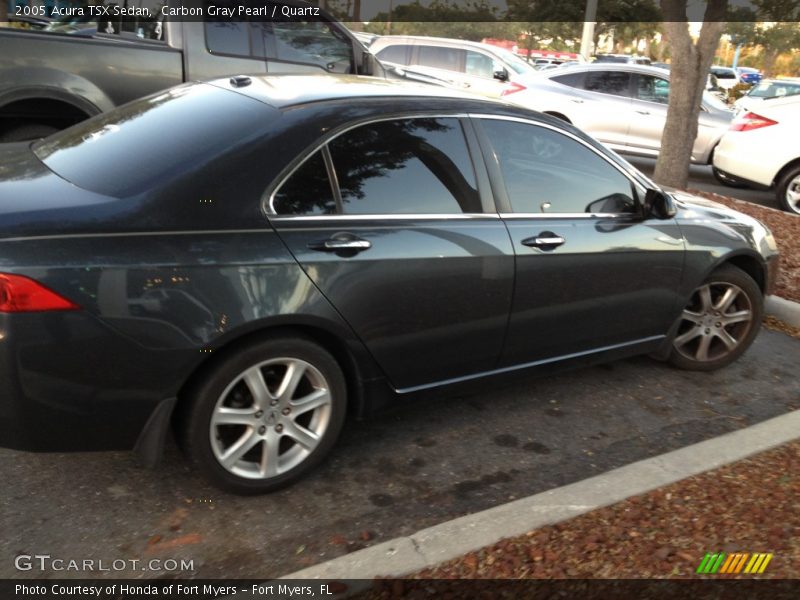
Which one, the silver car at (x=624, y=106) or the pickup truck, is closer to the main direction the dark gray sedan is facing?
the silver car

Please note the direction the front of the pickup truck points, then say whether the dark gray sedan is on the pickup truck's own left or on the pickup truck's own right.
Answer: on the pickup truck's own right

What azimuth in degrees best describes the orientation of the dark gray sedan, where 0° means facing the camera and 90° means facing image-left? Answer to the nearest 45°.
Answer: approximately 225°

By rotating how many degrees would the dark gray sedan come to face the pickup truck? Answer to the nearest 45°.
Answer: approximately 90° to its left

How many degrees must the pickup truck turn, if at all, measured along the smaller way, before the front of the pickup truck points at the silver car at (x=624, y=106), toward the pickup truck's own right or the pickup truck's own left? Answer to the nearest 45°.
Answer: approximately 45° to the pickup truck's own left

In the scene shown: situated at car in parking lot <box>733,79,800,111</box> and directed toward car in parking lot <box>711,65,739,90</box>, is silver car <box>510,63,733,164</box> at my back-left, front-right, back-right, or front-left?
back-left

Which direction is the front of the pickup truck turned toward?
to the viewer's right
